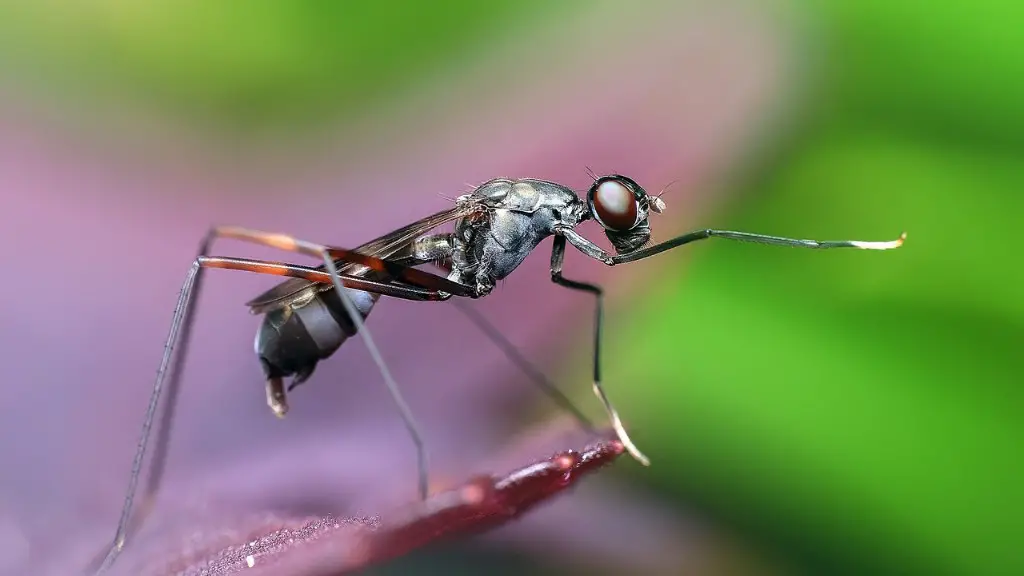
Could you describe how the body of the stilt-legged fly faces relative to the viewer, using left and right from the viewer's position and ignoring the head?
facing to the right of the viewer
